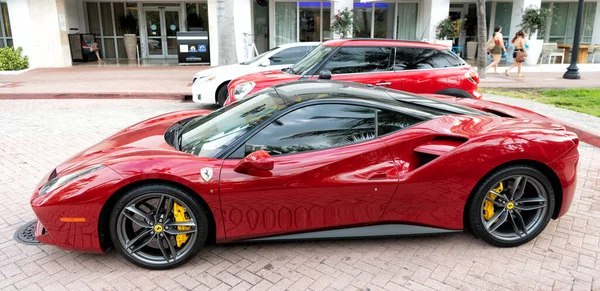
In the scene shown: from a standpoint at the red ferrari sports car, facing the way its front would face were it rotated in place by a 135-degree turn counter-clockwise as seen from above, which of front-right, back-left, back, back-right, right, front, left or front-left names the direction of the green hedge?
back

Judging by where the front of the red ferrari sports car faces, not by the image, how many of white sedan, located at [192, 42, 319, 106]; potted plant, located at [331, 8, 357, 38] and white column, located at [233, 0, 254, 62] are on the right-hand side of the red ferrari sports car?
3

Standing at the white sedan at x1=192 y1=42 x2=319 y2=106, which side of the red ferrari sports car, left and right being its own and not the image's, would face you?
right

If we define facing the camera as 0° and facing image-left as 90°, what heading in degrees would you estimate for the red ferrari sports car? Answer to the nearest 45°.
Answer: approximately 90°

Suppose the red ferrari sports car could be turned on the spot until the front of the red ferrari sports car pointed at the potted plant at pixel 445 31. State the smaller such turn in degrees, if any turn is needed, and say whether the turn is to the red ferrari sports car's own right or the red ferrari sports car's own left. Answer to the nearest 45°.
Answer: approximately 90° to the red ferrari sports car's own right

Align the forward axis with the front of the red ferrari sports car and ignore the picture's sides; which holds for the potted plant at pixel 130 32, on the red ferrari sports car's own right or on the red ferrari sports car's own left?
on the red ferrari sports car's own right

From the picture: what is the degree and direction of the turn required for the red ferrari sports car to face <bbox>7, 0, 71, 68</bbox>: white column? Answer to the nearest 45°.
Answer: approximately 45° to its right

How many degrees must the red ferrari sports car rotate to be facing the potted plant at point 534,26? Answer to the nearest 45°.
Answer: approximately 135° to its right

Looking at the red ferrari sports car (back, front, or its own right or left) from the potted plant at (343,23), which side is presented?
right

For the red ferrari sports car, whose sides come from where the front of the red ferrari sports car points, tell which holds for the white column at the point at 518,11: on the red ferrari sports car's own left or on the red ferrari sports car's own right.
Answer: on the red ferrari sports car's own right

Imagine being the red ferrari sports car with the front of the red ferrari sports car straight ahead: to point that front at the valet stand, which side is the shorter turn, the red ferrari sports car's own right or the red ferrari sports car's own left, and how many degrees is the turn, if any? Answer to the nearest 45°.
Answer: approximately 90° to the red ferrari sports car's own right

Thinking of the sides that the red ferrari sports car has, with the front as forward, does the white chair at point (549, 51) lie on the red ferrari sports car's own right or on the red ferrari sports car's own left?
on the red ferrari sports car's own right

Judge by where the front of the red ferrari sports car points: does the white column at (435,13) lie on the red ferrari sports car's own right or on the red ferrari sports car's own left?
on the red ferrari sports car's own right
